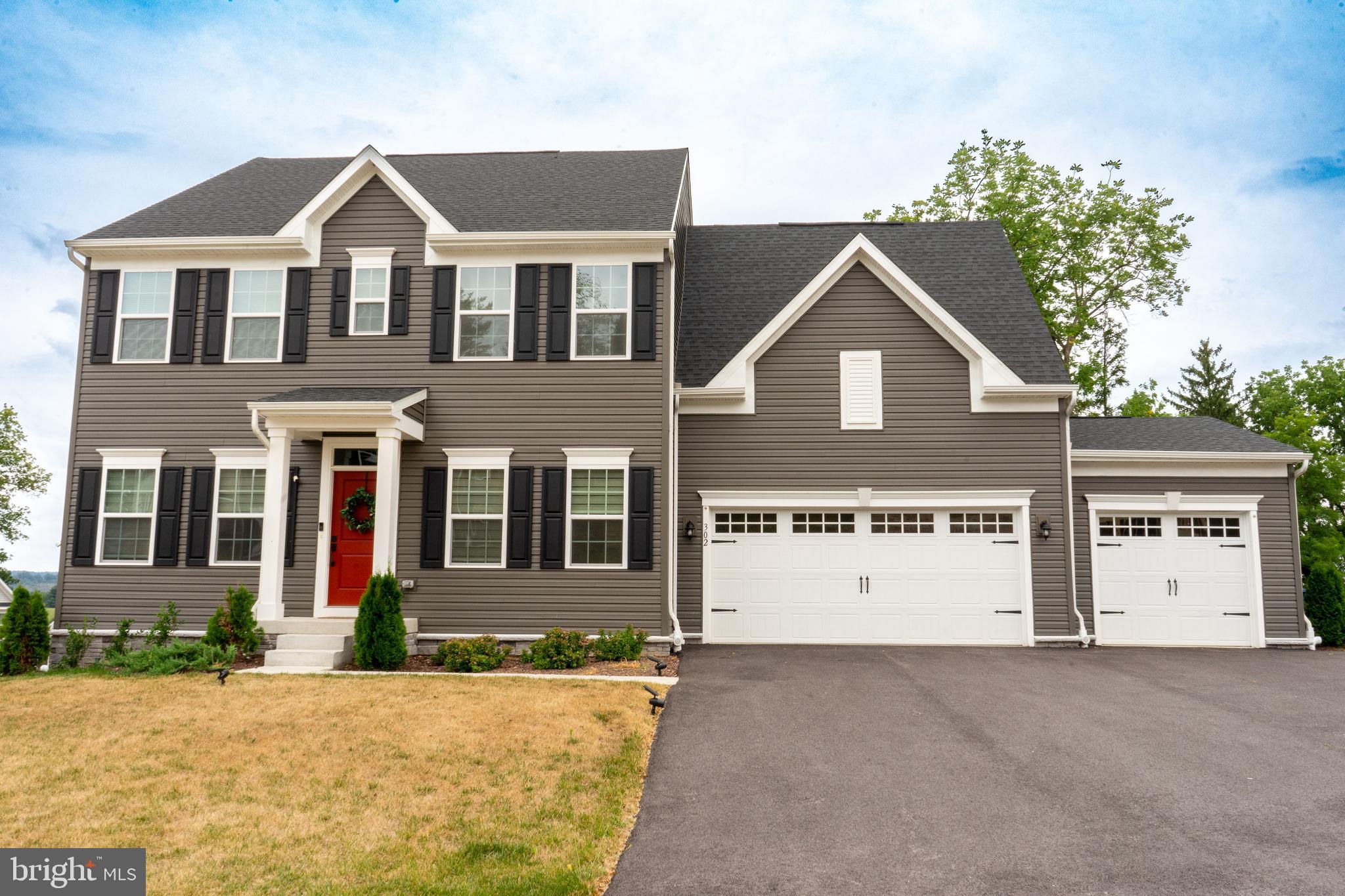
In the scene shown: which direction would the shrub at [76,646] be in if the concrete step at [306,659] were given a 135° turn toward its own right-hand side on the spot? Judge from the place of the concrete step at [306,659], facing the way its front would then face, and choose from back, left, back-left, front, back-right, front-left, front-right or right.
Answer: front

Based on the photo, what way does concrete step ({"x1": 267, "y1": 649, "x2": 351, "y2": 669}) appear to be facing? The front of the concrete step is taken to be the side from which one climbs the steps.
toward the camera

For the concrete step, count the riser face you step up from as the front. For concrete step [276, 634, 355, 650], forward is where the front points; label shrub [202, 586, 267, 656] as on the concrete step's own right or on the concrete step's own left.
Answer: on the concrete step's own right

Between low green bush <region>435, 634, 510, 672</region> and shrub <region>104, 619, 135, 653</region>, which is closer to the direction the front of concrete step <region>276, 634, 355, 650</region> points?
the low green bush

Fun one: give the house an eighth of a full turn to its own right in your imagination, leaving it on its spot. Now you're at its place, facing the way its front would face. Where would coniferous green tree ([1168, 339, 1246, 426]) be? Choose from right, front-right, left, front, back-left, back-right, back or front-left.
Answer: back

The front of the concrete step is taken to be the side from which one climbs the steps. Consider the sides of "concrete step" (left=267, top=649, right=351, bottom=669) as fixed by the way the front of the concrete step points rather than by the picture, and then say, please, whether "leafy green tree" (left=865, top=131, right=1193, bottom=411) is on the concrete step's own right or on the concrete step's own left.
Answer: on the concrete step's own left

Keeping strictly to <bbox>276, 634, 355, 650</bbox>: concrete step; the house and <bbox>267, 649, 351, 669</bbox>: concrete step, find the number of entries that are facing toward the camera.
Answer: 3

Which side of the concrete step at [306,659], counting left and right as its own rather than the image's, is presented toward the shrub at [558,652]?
left

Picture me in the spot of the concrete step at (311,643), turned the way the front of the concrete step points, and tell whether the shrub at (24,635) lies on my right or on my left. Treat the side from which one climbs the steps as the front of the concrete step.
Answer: on my right

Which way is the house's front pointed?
toward the camera

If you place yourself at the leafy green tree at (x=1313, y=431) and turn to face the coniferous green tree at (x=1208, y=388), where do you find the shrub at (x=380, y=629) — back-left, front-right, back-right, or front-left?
back-left

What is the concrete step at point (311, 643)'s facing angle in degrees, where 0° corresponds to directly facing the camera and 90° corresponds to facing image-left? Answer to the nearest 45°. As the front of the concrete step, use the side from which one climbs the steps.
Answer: approximately 0°
